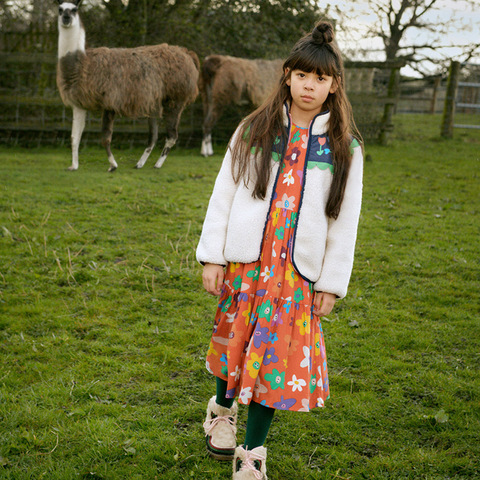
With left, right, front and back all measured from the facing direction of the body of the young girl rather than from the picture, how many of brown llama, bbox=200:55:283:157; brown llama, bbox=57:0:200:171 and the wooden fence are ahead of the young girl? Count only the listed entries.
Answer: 0

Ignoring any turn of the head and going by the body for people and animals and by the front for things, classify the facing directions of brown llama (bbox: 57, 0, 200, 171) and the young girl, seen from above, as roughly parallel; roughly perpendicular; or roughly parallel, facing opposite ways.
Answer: roughly perpendicular

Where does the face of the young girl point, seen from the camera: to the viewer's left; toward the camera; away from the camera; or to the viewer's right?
toward the camera

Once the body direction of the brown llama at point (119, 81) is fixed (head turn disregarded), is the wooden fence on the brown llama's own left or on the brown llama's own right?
on the brown llama's own right

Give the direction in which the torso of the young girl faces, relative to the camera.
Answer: toward the camera

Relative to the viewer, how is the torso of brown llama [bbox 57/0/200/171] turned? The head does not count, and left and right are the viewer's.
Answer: facing to the left of the viewer

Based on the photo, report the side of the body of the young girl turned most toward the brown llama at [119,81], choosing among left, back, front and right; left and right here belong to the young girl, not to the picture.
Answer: back
